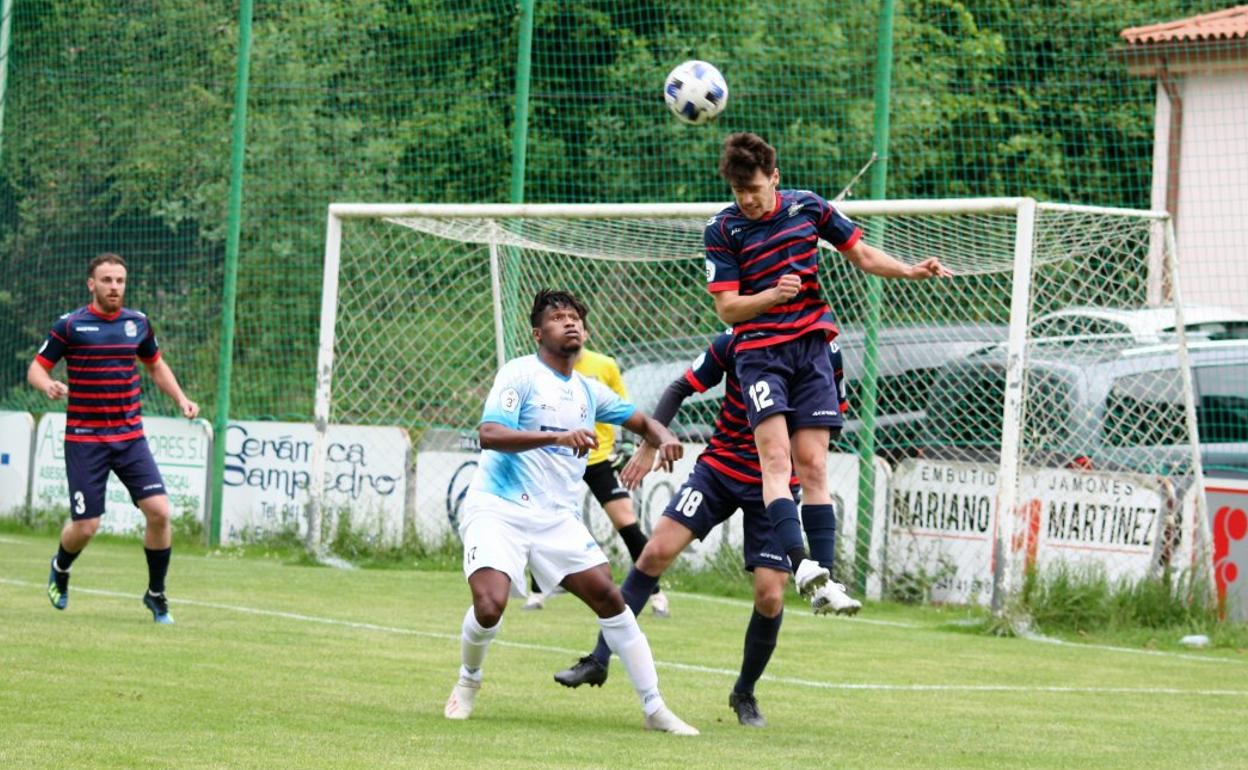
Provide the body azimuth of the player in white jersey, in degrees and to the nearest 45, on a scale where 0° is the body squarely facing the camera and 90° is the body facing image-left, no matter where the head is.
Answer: approximately 315°

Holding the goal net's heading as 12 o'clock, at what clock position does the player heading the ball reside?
The player heading the ball is roughly at 11 o'clock from the goal net.

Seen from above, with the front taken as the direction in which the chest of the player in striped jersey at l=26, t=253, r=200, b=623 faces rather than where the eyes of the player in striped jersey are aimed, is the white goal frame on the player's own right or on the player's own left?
on the player's own left

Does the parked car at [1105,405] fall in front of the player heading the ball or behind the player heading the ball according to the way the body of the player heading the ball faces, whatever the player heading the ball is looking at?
behind

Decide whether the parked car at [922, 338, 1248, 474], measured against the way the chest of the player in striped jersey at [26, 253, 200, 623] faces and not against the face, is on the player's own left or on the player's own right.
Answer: on the player's own left

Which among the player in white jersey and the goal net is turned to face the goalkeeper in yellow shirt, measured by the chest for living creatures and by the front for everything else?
the goal net

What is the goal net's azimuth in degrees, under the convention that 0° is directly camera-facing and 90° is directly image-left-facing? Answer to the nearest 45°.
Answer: approximately 45°
